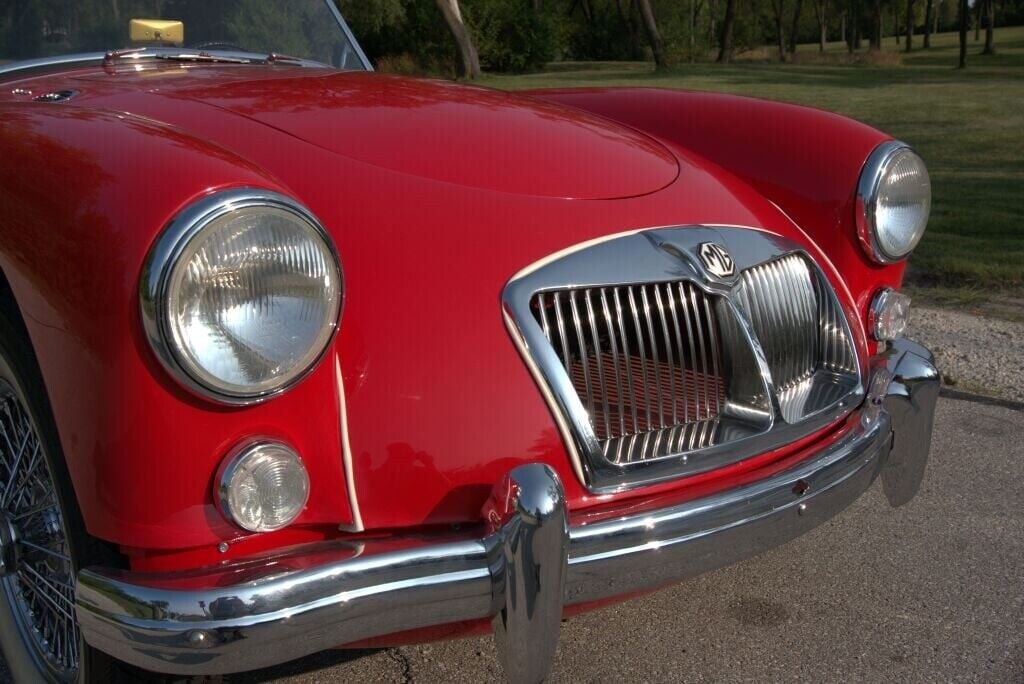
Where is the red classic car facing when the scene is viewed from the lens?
facing the viewer and to the right of the viewer
